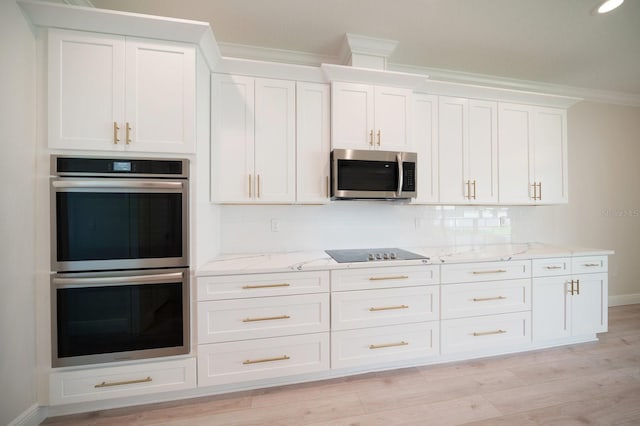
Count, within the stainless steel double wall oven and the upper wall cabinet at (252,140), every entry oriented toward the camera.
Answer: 2

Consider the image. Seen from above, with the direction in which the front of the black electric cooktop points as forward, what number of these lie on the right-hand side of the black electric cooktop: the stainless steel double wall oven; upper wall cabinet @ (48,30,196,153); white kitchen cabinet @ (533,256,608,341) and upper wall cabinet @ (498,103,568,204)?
2

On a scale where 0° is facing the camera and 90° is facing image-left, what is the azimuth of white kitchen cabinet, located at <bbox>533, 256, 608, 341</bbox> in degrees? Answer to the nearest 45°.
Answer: approximately 315°

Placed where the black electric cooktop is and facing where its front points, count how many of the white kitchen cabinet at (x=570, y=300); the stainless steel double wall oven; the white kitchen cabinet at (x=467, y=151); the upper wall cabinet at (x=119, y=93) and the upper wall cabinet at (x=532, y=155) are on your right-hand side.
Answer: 2

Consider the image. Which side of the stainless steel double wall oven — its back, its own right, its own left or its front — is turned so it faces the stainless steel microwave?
left

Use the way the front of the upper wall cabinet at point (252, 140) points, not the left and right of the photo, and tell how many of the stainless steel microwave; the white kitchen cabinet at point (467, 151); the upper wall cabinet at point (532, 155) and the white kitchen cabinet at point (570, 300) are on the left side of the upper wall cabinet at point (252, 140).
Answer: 4

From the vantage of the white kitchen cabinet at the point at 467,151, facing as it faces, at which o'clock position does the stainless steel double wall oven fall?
The stainless steel double wall oven is roughly at 3 o'clock from the white kitchen cabinet.

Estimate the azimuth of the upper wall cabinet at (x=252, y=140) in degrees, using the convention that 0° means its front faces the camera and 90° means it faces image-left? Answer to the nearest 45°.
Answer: approximately 0°

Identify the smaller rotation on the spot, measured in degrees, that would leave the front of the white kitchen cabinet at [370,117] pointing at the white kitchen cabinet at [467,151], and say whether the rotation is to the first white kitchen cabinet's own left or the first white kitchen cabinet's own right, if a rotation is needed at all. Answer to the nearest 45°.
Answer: approximately 90° to the first white kitchen cabinet's own left

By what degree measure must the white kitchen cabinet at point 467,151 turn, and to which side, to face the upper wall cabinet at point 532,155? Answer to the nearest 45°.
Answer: approximately 90° to its left

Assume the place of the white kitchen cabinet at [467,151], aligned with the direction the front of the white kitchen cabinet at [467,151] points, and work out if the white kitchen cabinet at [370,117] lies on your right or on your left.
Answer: on your right

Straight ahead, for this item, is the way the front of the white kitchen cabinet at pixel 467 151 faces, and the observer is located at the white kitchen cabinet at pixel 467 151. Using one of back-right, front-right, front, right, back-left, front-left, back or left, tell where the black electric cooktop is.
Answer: right
